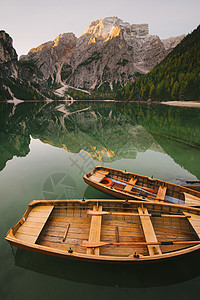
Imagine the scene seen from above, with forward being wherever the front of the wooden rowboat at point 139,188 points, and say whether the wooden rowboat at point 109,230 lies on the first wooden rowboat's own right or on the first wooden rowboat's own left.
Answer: on the first wooden rowboat's own right
